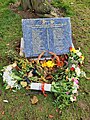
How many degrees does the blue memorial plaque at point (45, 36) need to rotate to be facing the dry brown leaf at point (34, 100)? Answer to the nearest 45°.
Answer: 0° — it already faces it

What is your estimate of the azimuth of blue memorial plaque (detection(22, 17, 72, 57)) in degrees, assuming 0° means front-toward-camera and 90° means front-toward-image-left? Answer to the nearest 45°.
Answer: approximately 0°
